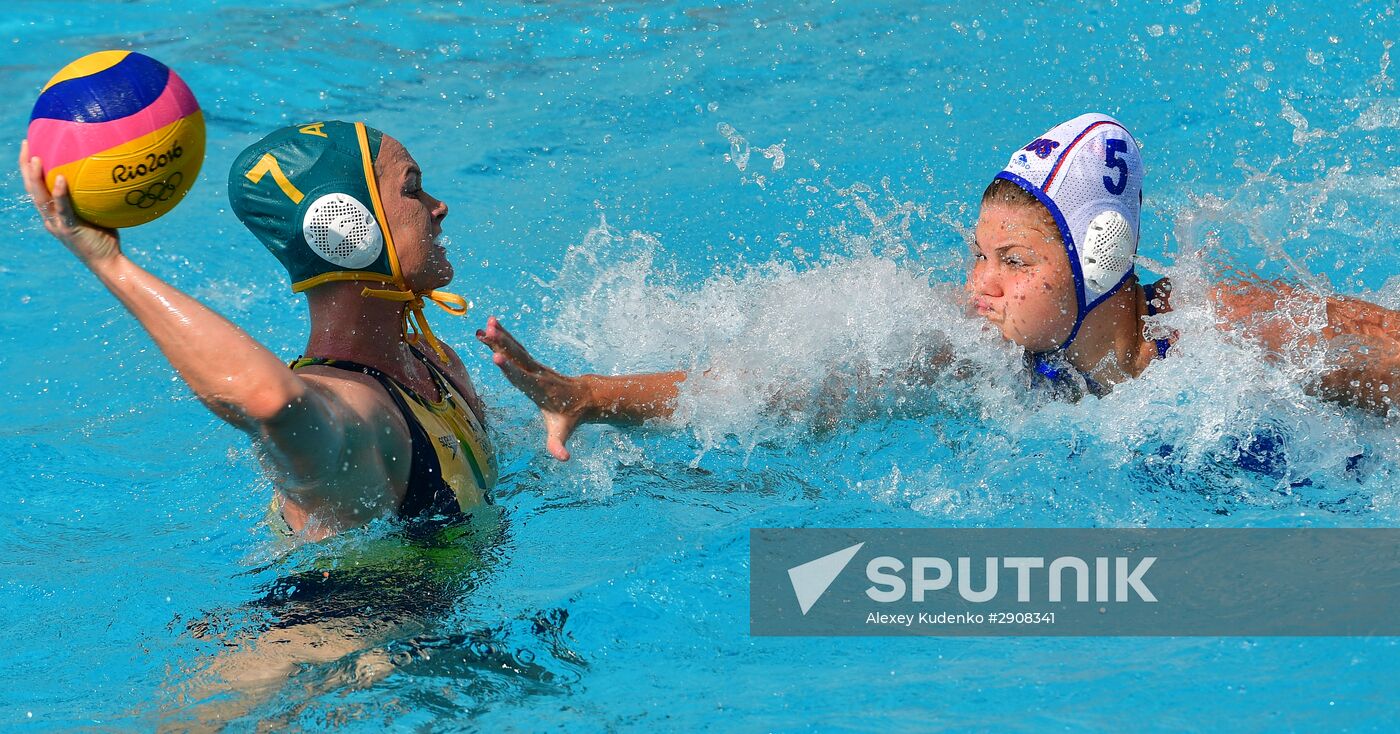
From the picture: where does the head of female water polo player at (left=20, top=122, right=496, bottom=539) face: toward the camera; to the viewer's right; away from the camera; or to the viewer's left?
to the viewer's right

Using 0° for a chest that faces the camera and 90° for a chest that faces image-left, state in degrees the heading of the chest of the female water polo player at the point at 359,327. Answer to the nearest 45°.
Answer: approximately 270°

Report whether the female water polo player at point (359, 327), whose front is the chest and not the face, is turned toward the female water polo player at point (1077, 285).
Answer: yes
